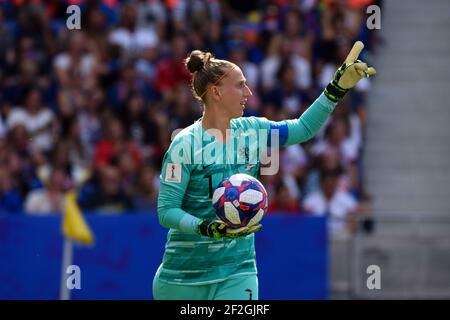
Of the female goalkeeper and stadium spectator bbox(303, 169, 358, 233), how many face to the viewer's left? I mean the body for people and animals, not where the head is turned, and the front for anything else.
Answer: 0

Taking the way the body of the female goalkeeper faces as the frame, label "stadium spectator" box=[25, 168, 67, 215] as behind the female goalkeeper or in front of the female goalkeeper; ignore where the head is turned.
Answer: behind

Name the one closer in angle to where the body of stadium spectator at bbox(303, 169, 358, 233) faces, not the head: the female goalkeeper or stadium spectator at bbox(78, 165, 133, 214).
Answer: the female goalkeeper

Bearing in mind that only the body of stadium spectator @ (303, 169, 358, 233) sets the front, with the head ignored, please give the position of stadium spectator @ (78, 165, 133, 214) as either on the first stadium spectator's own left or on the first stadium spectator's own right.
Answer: on the first stadium spectator's own right

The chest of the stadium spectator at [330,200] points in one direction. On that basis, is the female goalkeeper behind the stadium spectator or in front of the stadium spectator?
in front

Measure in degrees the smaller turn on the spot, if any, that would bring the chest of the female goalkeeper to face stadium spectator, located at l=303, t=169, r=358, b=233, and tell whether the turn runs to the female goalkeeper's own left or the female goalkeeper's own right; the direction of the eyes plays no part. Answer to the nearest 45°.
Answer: approximately 135° to the female goalkeeper's own left

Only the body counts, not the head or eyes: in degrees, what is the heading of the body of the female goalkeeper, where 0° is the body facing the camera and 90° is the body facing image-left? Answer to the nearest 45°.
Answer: approximately 315°

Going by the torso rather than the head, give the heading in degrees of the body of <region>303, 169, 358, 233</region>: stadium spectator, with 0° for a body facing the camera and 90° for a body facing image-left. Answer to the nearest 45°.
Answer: approximately 0°

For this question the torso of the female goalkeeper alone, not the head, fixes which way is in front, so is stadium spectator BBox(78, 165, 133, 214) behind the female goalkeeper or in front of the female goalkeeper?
behind

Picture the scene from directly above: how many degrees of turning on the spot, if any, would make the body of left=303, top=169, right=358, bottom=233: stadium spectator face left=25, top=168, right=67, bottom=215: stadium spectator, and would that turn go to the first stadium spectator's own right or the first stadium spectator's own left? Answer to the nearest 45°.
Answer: approximately 90° to the first stadium spectator's own right
